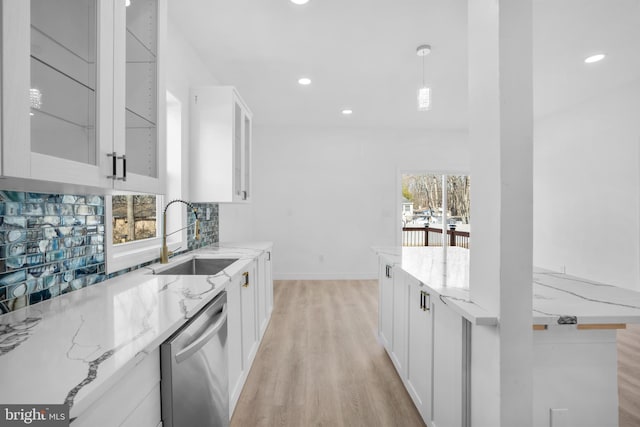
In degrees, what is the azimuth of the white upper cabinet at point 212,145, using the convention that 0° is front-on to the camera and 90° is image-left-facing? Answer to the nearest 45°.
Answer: approximately 270°

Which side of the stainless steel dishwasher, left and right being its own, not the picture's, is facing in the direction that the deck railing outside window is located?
left

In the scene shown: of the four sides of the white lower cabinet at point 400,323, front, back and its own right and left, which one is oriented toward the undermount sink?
front

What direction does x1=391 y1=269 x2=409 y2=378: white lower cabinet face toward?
to the viewer's left

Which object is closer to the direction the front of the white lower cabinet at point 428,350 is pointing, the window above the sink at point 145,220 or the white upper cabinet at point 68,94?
the window

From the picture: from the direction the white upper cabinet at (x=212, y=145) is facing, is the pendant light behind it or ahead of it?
ahead

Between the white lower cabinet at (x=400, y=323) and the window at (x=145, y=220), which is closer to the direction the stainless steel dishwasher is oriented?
the white lower cabinet

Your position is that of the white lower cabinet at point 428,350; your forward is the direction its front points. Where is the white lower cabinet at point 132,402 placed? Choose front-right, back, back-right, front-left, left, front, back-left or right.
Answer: front-left

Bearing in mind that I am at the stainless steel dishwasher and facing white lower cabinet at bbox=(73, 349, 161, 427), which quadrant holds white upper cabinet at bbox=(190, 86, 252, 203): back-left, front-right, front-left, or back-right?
back-right

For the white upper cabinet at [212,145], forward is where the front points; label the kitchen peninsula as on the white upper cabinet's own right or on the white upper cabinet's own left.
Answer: on the white upper cabinet's own right

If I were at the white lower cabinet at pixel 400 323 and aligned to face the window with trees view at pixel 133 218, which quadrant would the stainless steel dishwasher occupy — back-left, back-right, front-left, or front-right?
front-left

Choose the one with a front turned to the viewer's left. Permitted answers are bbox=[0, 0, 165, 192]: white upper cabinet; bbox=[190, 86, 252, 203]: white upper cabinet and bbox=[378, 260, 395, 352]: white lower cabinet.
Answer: the white lower cabinet

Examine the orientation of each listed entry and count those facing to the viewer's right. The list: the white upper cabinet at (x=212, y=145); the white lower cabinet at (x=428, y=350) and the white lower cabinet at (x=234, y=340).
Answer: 2

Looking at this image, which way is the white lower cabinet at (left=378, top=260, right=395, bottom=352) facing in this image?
to the viewer's left
